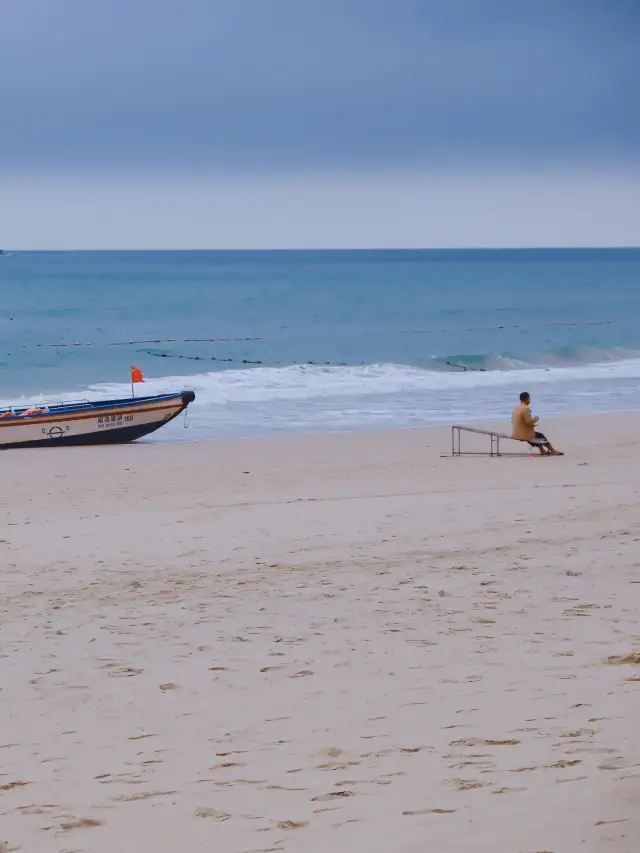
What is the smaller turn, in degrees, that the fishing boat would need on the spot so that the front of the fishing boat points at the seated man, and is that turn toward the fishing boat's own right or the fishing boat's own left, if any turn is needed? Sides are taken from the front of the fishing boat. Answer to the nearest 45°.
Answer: approximately 45° to the fishing boat's own right

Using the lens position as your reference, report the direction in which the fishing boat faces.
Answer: facing to the right of the viewer
